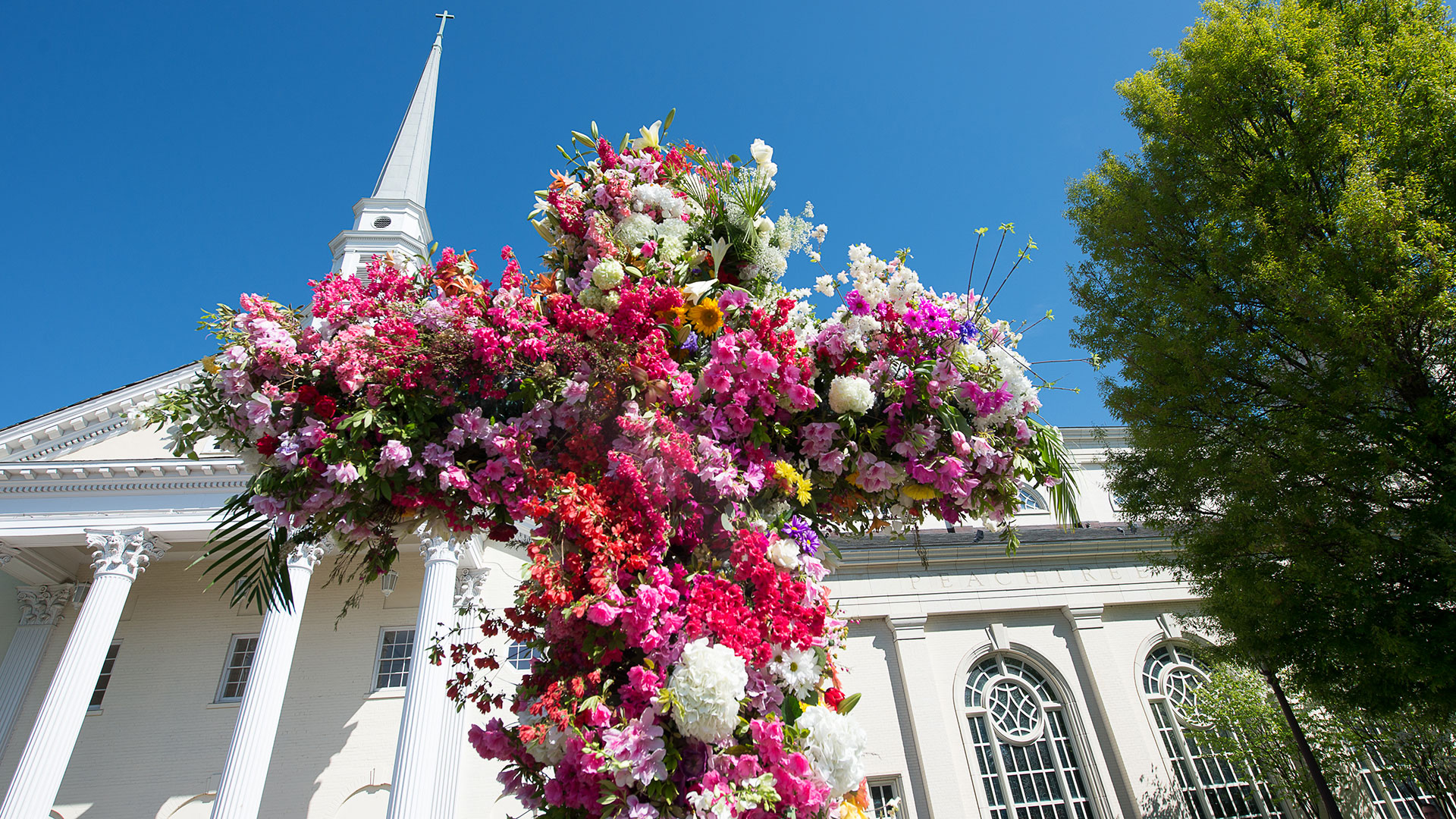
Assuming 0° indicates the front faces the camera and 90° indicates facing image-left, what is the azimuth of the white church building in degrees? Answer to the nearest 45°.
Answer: approximately 0°

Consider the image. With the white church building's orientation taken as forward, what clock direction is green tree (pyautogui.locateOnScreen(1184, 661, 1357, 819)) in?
The green tree is roughly at 9 o'clock from the white church building.
